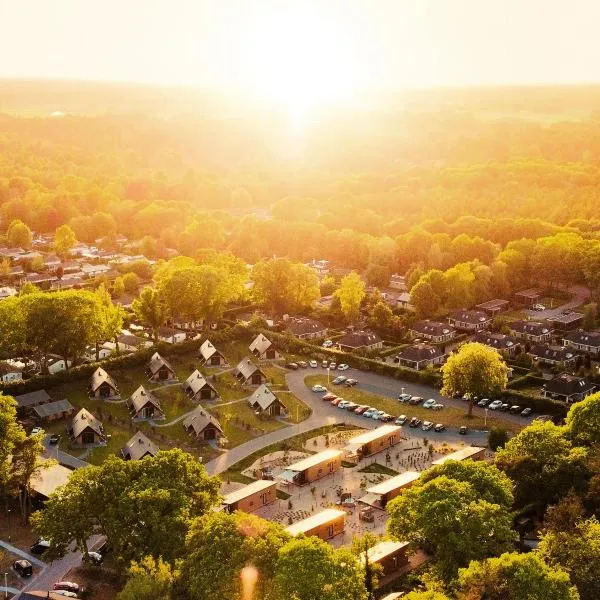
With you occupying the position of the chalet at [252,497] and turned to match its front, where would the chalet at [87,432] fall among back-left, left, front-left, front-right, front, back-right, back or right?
back

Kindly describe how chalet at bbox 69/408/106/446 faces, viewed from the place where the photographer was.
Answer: facing the viewer

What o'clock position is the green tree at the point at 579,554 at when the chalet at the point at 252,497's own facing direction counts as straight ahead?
The green tree is roughly at 12 o'clock from the chalet.

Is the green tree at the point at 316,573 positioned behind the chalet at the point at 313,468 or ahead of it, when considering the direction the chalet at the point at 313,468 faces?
ahead

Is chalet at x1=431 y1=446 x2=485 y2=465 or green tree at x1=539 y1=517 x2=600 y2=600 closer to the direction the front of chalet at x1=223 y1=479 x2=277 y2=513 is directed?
the green tree

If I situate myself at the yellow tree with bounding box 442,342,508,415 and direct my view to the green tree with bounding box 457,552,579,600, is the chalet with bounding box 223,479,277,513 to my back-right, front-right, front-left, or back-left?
front-right

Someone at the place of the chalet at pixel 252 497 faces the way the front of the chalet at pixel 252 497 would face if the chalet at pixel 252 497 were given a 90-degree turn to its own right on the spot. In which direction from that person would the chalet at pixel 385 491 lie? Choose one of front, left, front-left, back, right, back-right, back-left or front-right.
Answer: back-left

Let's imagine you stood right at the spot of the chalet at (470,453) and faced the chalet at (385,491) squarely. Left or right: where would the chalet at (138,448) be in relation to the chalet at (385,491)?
right

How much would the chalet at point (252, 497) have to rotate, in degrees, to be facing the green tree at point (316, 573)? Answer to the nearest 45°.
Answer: approximately 45° to its right

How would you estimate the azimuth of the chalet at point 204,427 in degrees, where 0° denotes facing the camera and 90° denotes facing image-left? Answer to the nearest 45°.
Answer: approximately 315°

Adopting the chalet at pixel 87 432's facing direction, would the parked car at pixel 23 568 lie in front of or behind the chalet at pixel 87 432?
in front

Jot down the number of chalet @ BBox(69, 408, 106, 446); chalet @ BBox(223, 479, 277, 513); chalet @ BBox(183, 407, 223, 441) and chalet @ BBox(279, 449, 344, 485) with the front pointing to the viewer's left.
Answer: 0

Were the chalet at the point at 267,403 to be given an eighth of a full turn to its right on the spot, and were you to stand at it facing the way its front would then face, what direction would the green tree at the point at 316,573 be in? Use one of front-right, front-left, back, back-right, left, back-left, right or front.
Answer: front

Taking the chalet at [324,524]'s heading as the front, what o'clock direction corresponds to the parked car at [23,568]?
The parked car is roughly at 4 o'clock from the chalet.

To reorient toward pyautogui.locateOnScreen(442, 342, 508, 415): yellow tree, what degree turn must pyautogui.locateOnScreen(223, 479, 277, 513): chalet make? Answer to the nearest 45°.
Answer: approximately 90° to its left

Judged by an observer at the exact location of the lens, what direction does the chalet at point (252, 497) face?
facing the viewer and to the right of the viewer

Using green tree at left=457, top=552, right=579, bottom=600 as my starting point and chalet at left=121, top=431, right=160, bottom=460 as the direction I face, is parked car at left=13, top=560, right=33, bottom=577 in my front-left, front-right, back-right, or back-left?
front-left

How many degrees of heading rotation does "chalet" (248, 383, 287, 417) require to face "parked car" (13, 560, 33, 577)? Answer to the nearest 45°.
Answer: approximately 90° to its right

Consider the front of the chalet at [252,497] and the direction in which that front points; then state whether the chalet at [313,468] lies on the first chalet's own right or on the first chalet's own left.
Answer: on the first chalet's own left
